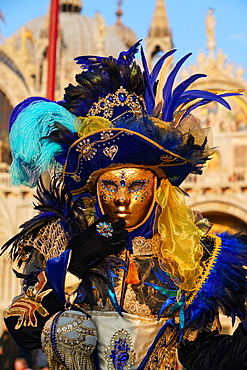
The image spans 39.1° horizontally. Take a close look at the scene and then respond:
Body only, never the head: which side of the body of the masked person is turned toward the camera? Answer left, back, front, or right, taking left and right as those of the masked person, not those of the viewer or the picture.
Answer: front

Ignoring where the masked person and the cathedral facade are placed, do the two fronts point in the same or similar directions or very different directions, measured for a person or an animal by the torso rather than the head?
same or similar directions

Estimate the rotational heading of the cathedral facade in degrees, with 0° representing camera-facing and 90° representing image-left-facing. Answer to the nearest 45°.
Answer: approximately 0°

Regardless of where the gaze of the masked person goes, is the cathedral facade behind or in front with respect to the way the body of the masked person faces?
behind

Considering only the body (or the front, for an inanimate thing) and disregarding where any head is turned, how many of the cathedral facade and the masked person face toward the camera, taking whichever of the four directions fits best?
2

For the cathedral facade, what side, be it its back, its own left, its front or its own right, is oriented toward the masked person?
front
